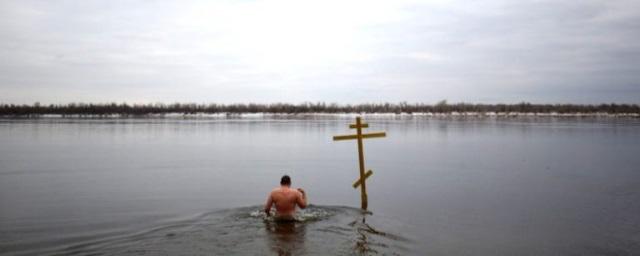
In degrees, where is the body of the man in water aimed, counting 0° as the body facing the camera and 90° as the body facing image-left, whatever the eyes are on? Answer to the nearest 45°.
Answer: approximately 180°
